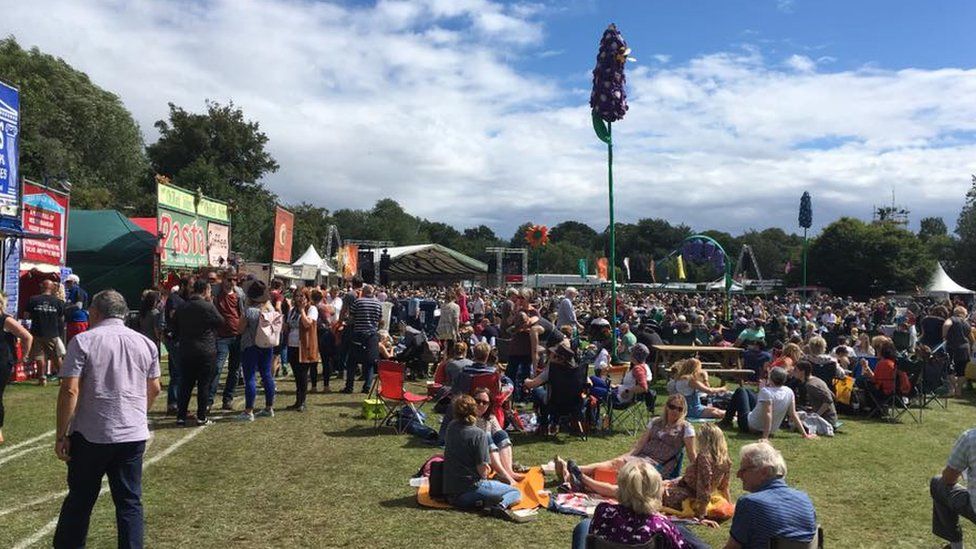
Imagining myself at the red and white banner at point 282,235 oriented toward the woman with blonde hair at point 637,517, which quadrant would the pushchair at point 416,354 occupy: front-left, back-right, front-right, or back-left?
front-left

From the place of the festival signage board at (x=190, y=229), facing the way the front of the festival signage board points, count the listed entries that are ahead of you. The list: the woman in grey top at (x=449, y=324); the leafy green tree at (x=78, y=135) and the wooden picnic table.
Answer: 2

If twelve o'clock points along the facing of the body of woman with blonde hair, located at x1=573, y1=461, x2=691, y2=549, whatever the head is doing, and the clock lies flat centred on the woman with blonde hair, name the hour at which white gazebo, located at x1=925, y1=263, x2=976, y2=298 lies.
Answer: The white gazebo is roughly at 1 o'clock from the woman with blonde hair.

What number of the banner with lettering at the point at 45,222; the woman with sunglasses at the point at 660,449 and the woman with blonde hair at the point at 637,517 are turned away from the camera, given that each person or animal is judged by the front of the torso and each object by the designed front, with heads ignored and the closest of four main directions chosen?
1

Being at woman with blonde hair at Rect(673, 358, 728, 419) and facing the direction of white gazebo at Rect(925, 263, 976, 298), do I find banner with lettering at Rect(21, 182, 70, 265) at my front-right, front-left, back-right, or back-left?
back-left

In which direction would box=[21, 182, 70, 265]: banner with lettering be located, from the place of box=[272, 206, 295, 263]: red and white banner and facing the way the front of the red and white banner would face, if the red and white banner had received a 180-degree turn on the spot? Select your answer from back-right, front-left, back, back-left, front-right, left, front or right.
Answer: left

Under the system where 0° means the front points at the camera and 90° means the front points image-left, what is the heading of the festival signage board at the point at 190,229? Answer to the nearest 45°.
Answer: approximately 315°

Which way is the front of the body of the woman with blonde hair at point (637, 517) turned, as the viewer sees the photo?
away from the camera

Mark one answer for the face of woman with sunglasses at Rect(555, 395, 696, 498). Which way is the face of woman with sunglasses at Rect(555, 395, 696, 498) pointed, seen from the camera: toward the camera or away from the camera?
toward the camera

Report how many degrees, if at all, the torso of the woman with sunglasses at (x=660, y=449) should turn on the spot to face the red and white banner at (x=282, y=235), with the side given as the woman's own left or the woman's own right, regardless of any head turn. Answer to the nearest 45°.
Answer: approximately 90° to the woman's own right

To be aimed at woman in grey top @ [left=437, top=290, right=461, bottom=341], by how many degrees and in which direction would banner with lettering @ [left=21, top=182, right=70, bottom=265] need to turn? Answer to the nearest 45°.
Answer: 0° — it already faces them

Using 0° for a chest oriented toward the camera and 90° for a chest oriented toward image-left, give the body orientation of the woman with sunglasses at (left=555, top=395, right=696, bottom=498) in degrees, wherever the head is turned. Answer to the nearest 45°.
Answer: approximately 45°

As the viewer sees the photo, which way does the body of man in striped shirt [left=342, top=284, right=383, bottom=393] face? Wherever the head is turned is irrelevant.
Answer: away from the camera

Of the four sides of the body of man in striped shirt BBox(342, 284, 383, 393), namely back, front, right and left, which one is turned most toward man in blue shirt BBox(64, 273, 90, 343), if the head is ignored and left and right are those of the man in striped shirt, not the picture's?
left

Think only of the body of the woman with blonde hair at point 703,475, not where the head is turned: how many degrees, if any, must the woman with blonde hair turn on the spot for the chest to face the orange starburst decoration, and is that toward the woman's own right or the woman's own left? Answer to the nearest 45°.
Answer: approximately 45° to the woman's own right

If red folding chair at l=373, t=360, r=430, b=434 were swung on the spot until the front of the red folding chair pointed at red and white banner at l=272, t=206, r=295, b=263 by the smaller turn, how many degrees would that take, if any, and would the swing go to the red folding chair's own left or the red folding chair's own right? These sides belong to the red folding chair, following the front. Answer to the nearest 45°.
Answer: approximately 45° to the red folding chair's own left

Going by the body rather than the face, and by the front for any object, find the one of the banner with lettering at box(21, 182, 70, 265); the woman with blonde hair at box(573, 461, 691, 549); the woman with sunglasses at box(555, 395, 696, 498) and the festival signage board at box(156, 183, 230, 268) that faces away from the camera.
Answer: the woman with blonde hair
